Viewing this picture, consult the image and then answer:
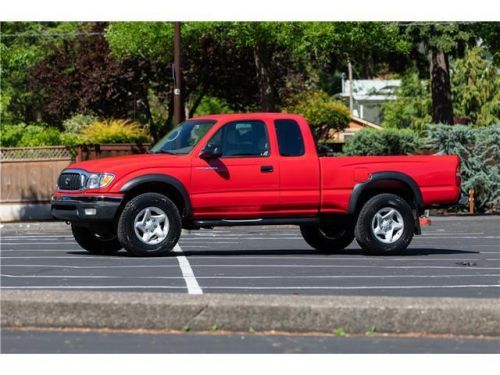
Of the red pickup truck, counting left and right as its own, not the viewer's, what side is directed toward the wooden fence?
right

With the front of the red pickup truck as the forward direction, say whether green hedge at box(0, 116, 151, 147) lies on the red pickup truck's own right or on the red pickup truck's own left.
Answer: on the red pickup truck's own right

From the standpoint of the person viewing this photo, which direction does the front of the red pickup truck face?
facing the viewer and to the left of the viewer

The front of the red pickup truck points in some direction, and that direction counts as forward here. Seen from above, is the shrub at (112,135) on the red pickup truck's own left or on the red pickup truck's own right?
on the red pickup truck's own right

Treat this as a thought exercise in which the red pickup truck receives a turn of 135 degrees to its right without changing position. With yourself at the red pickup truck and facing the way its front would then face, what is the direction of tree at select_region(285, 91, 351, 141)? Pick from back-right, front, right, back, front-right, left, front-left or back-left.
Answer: front

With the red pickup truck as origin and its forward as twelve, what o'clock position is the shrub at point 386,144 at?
The shrub is roughly at 5 o'clock from the red pickup truck.

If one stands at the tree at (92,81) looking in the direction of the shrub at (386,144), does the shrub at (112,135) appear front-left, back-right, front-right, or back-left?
front-right

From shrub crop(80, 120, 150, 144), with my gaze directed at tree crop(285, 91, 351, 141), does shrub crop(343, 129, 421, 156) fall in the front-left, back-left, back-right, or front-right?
front-right
